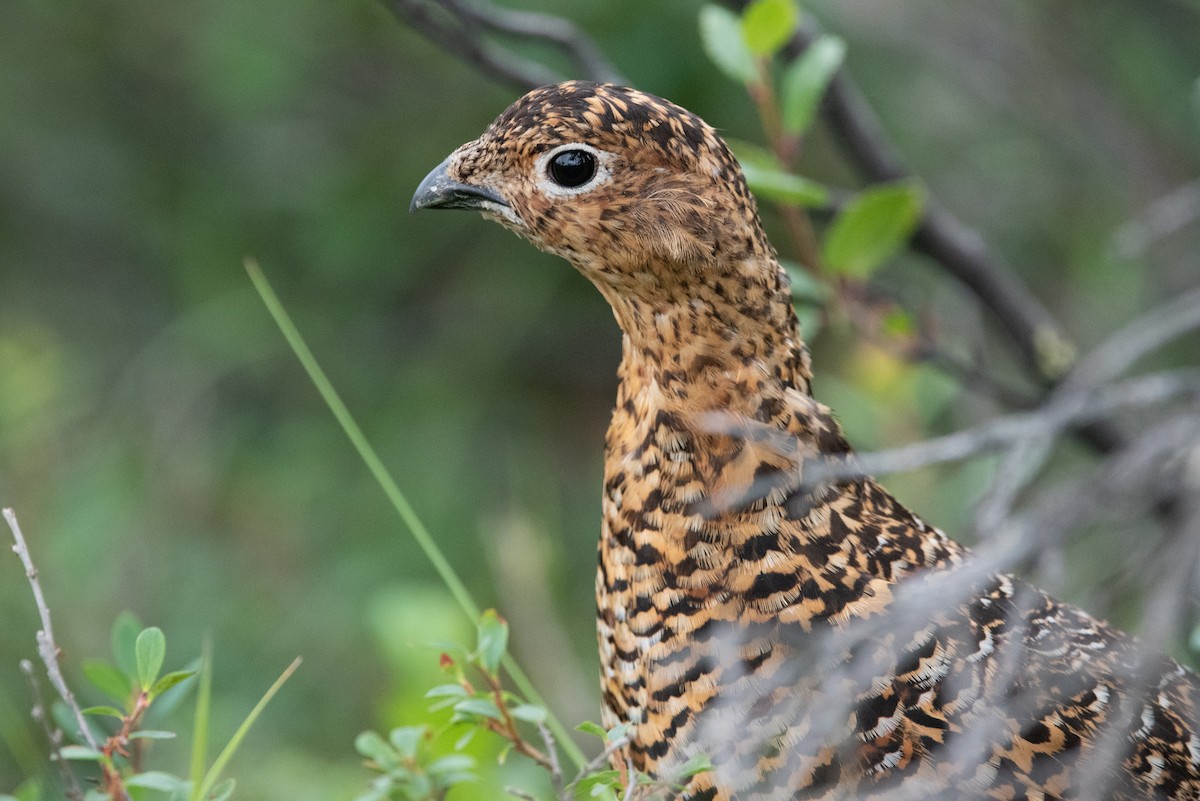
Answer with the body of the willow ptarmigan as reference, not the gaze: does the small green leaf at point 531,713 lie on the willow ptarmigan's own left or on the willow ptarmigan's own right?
on the willow ptarmigan's own left

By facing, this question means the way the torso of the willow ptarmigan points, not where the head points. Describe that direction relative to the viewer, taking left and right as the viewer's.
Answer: facing to the left of the viewer

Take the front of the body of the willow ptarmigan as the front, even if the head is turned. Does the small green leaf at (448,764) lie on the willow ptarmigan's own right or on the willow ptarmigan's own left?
on the willow ptarmigan's own left

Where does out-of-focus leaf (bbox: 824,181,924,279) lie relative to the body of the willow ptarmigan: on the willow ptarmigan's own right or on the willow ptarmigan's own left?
on the willow ptarmigan's own right

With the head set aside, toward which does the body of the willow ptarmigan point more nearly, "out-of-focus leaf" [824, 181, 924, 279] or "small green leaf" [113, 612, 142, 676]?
the small green leaf
